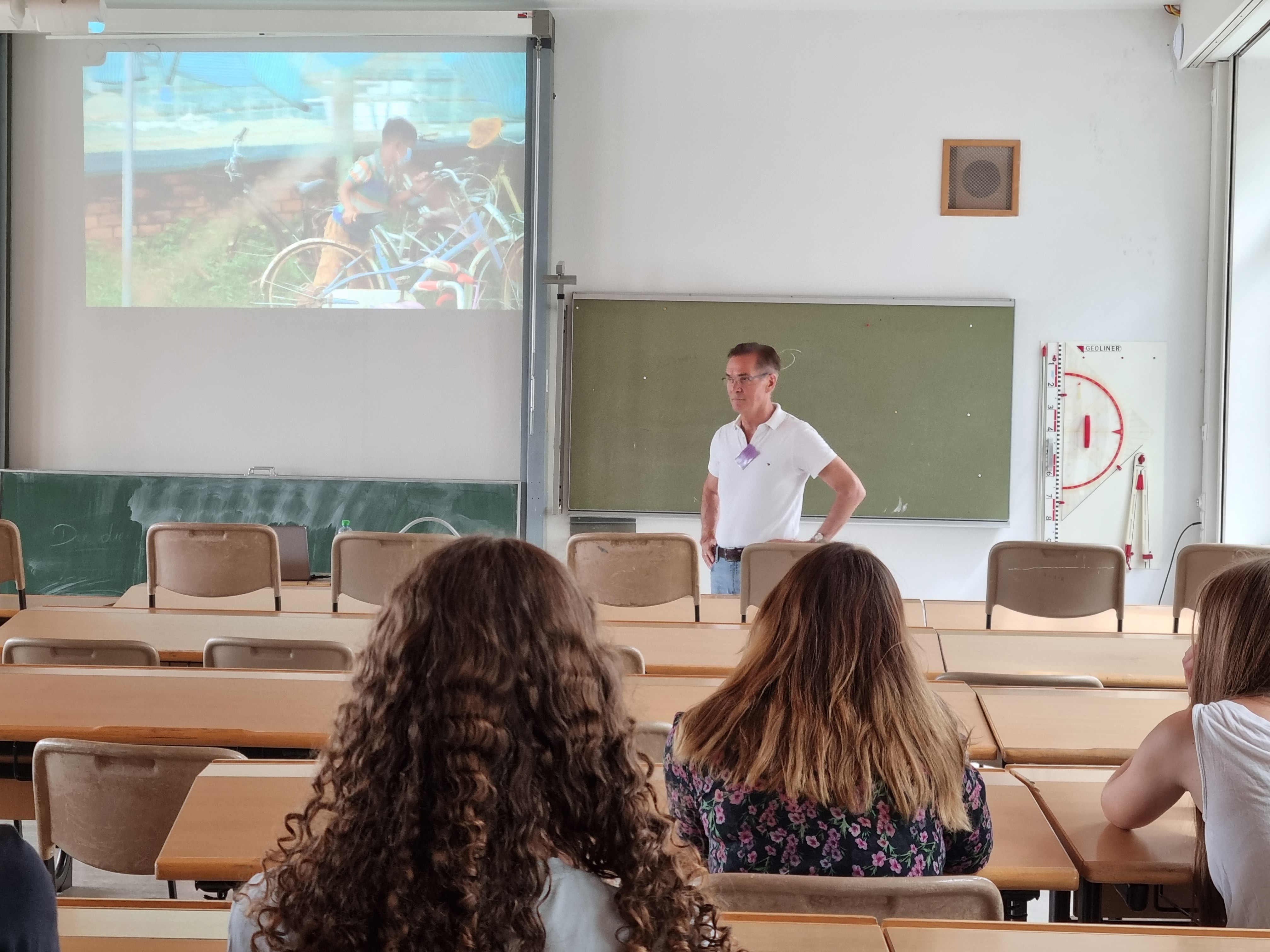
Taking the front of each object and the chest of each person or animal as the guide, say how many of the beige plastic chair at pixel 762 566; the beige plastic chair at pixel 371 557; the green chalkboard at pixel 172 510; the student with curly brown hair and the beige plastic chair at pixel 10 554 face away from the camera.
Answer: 4

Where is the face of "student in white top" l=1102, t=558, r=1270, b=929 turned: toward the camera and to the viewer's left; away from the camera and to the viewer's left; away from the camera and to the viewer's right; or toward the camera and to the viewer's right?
away from the camera and to the viewer's left

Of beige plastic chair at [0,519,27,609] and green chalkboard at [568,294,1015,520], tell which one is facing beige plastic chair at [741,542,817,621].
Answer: the green chalkboard

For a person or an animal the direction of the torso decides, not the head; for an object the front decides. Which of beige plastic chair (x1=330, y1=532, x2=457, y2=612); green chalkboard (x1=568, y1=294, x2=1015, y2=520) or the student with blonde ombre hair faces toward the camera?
the green chalkboard

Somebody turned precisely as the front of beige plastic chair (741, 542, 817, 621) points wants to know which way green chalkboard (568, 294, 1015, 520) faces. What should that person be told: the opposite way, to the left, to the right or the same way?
the opposite way

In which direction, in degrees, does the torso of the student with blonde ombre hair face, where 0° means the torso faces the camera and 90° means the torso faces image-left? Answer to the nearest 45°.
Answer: approximately 180°

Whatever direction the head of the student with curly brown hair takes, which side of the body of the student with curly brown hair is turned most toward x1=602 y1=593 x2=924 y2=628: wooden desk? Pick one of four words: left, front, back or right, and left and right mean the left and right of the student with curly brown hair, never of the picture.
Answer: front

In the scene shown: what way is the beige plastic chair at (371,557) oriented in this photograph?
away from the camera

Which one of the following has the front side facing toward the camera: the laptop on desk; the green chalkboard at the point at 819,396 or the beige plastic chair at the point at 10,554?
the green chalkboard

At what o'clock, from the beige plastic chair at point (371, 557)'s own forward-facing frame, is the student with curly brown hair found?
The student with curly brown hair is roughly at 6 o'clock from the beige plastic chair.

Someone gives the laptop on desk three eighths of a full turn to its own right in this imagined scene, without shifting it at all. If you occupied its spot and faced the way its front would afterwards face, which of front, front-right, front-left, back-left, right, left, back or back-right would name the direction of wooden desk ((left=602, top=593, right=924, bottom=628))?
front

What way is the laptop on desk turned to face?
away from the camera
